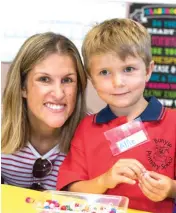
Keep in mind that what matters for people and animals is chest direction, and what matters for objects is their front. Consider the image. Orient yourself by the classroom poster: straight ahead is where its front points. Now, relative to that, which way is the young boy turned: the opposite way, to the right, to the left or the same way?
the same way

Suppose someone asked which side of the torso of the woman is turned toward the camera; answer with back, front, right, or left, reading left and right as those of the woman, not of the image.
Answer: front

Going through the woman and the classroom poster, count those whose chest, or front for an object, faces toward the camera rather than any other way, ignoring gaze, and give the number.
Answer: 2

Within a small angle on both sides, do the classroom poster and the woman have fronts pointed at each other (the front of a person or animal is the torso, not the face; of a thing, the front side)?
no

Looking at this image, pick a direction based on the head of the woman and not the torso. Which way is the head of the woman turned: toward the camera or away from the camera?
toward the camera

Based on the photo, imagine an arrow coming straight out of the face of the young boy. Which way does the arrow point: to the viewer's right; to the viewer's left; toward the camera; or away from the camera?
toward the camera

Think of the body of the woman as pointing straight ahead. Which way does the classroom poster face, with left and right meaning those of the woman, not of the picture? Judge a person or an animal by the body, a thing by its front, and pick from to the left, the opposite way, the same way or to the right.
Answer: the same way

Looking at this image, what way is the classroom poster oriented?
toward the camera
